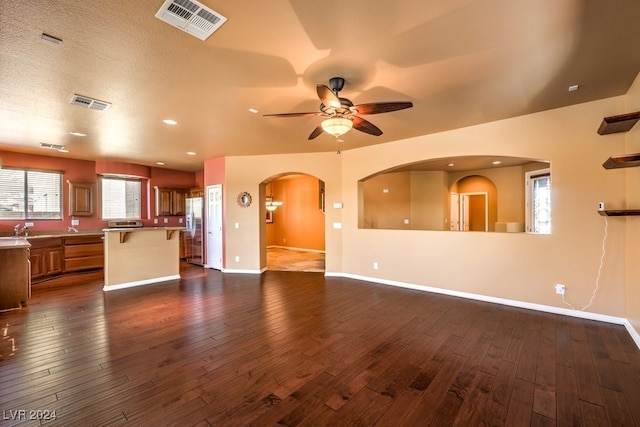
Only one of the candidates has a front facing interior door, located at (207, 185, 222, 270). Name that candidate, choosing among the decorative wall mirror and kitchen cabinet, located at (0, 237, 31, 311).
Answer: the kitchen cabinet

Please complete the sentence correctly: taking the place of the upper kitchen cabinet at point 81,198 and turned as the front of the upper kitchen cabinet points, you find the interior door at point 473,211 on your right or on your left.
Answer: on your left

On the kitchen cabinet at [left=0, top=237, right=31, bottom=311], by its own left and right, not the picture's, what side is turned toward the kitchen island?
front

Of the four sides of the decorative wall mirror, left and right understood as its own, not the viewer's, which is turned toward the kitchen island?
right

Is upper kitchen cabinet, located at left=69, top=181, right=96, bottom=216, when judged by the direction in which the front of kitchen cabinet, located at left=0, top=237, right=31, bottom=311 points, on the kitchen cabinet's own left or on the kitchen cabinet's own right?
on the kitchen cabinet's own left

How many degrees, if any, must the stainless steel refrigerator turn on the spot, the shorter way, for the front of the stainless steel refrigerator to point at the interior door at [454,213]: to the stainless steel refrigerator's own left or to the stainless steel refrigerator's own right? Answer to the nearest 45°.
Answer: approximately 135° to the stainless steel refrigerator's own left

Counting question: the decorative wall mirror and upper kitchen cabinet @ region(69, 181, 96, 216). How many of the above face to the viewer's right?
0

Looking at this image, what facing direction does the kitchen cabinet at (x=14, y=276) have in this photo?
to the viewer's right
